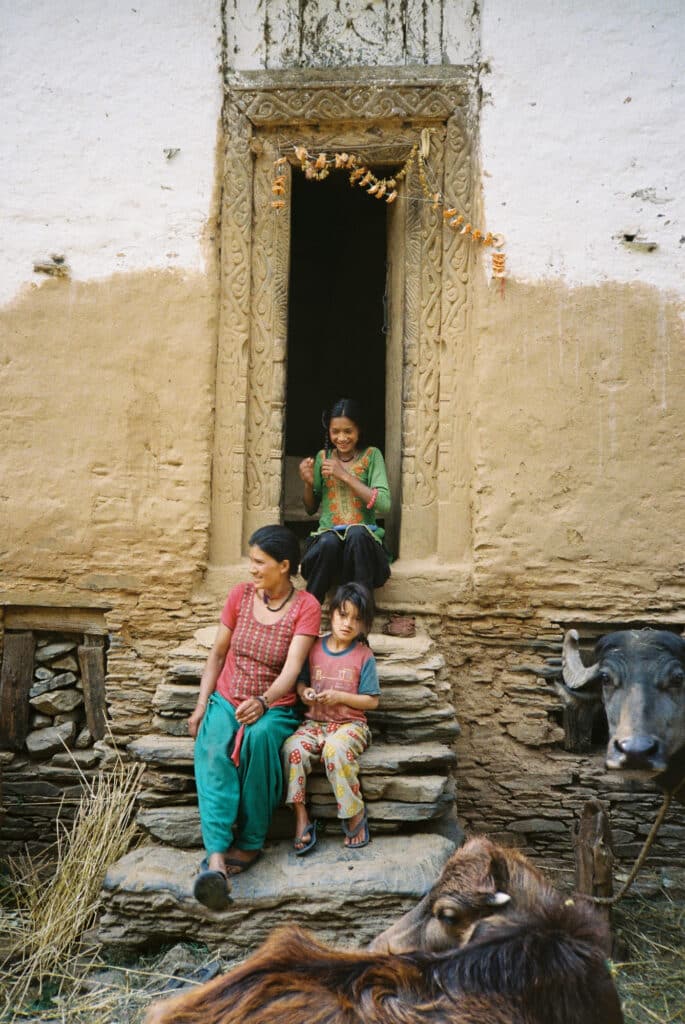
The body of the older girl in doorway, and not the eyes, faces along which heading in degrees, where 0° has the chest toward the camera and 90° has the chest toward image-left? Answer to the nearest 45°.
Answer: approximately 0°

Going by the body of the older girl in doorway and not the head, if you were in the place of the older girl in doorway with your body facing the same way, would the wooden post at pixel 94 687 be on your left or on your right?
on your right

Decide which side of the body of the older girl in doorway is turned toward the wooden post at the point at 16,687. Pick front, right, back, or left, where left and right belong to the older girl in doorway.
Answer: right
